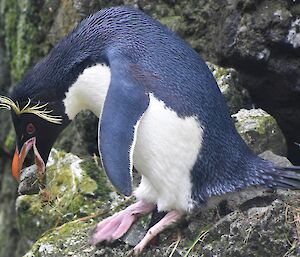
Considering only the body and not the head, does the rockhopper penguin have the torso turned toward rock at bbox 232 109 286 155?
no

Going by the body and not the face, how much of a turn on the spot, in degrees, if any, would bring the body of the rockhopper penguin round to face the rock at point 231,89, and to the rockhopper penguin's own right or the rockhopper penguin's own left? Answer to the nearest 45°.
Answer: approximately 135° to the rockhopper penguin's own right

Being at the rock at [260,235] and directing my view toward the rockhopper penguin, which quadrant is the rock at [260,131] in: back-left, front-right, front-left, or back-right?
front-right

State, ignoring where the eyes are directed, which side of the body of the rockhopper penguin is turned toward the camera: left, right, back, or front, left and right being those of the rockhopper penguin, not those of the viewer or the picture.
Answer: left
